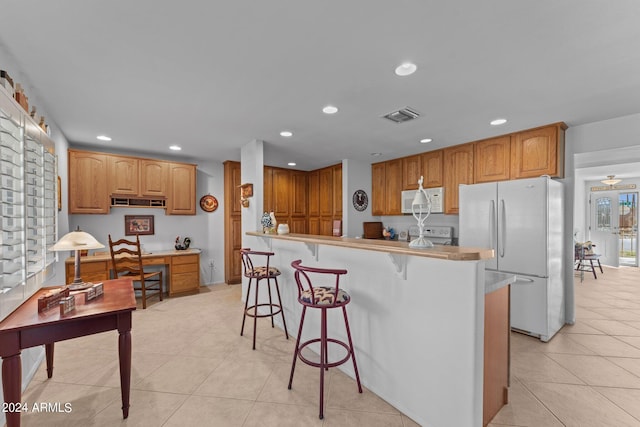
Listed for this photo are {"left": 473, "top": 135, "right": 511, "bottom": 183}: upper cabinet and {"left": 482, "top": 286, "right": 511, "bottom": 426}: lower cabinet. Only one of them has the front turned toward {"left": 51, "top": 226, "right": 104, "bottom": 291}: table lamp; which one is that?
the upper cabinet

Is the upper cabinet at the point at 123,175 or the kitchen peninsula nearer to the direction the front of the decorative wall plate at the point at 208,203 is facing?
the kitchen peninsula

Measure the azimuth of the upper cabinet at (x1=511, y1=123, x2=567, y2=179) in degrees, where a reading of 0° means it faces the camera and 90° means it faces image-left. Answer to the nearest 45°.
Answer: approximately 45°

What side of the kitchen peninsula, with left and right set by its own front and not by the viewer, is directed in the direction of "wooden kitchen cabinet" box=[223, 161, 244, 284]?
right

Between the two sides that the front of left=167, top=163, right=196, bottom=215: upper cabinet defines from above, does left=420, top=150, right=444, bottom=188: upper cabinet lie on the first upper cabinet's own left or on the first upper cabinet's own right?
on the first upper cabinet's own left

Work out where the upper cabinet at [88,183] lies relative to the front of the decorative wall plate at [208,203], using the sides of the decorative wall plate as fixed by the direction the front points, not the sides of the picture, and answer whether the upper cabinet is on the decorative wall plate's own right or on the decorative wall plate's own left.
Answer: on the decorative wall plate's own right

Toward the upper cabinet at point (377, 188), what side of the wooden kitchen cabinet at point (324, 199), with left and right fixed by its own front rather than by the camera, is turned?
left

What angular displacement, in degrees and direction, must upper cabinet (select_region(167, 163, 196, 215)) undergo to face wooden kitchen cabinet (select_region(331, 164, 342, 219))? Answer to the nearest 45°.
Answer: approximately 90° to its left

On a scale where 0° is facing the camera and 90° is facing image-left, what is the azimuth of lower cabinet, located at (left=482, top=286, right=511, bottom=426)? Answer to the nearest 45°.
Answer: approximately 225°

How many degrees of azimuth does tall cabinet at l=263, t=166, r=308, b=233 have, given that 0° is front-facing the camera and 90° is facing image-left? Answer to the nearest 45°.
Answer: approximately 315°

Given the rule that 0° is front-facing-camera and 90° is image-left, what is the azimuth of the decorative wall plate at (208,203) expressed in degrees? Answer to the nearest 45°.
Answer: approximately 0°

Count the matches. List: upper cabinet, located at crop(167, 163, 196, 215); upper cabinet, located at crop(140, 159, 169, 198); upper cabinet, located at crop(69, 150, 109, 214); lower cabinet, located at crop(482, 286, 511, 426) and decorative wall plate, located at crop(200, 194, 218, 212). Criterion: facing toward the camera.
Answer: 4
